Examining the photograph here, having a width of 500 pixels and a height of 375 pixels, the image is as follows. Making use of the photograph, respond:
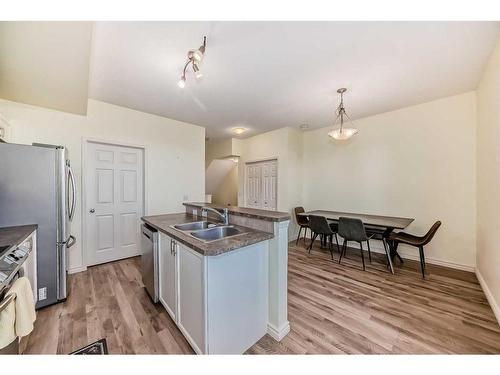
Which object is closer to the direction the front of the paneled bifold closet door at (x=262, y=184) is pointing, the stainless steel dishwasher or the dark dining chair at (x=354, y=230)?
the stainless steel dishwasher

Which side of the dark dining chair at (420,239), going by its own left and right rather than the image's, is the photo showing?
left

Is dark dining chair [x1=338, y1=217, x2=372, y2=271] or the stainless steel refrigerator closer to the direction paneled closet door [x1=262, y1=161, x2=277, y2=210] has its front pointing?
the stainless steel refrigerator

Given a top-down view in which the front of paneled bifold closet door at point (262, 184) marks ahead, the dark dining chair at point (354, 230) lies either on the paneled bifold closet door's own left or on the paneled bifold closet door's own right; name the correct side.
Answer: on the paneled bifold closet door's own left

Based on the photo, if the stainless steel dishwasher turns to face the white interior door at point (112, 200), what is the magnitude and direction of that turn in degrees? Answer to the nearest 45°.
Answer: approximately 90° to its right

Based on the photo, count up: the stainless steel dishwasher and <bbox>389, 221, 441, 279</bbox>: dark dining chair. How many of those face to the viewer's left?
2

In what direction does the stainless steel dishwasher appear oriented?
to the viewer's left

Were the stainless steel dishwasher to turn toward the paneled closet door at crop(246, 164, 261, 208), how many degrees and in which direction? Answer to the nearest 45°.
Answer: approximately 135° to its right

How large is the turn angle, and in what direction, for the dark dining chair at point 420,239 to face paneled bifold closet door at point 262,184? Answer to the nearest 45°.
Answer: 0° — it already faces it

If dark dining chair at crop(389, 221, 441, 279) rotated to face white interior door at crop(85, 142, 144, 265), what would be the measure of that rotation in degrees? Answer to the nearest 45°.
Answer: approximately 45° to its left

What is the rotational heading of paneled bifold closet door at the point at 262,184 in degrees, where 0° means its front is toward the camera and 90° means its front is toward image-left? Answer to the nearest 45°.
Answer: approximately 45°
